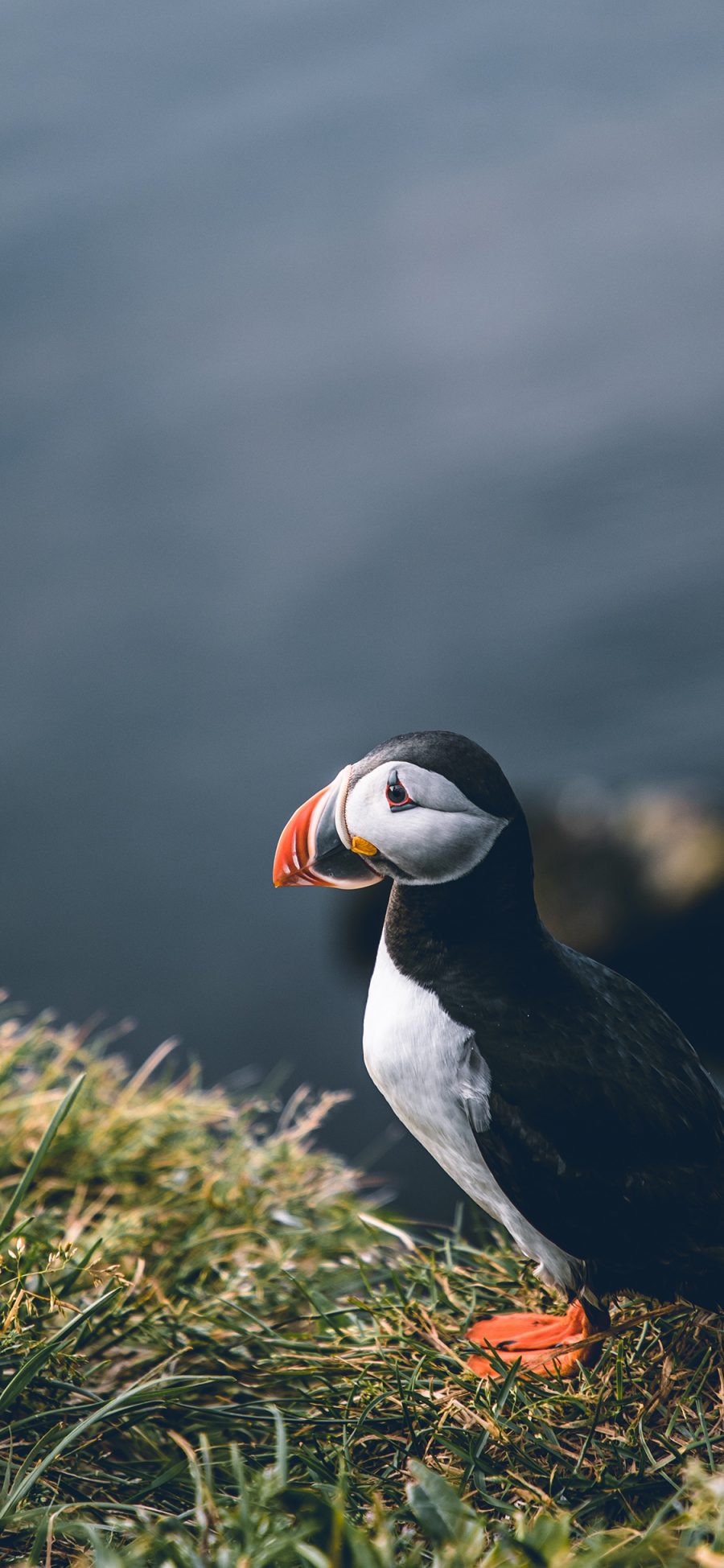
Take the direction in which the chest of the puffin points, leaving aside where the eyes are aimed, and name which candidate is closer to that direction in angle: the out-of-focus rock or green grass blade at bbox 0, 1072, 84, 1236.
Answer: the green grass blade

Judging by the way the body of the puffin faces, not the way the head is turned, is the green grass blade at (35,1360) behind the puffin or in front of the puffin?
in front

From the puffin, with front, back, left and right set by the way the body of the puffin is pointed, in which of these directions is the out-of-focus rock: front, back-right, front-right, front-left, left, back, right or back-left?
right

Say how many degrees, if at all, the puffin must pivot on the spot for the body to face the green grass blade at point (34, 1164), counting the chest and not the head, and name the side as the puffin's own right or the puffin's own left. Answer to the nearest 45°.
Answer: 0° — it already faces it

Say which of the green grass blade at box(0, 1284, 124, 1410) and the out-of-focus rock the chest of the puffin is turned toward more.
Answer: the green grass blade

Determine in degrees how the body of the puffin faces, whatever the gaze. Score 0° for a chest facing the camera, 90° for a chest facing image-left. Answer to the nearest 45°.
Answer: approximately 90°
